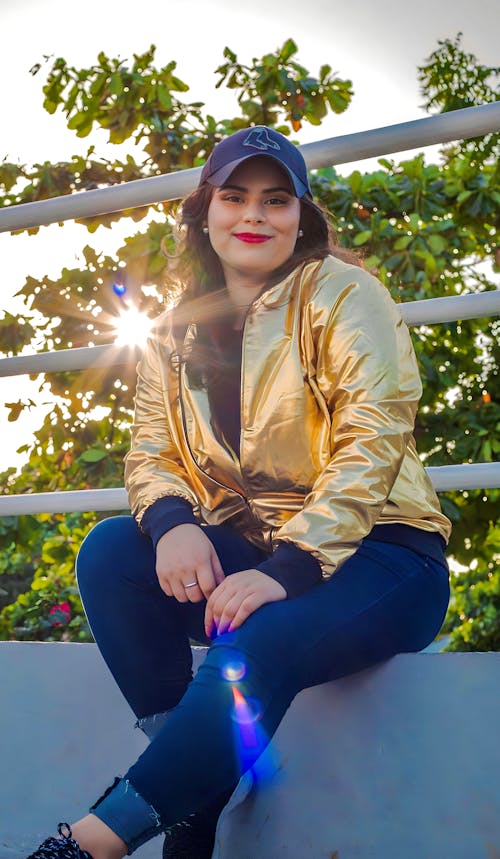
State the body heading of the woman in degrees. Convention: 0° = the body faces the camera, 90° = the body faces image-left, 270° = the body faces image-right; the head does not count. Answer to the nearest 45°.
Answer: approximately 45°
